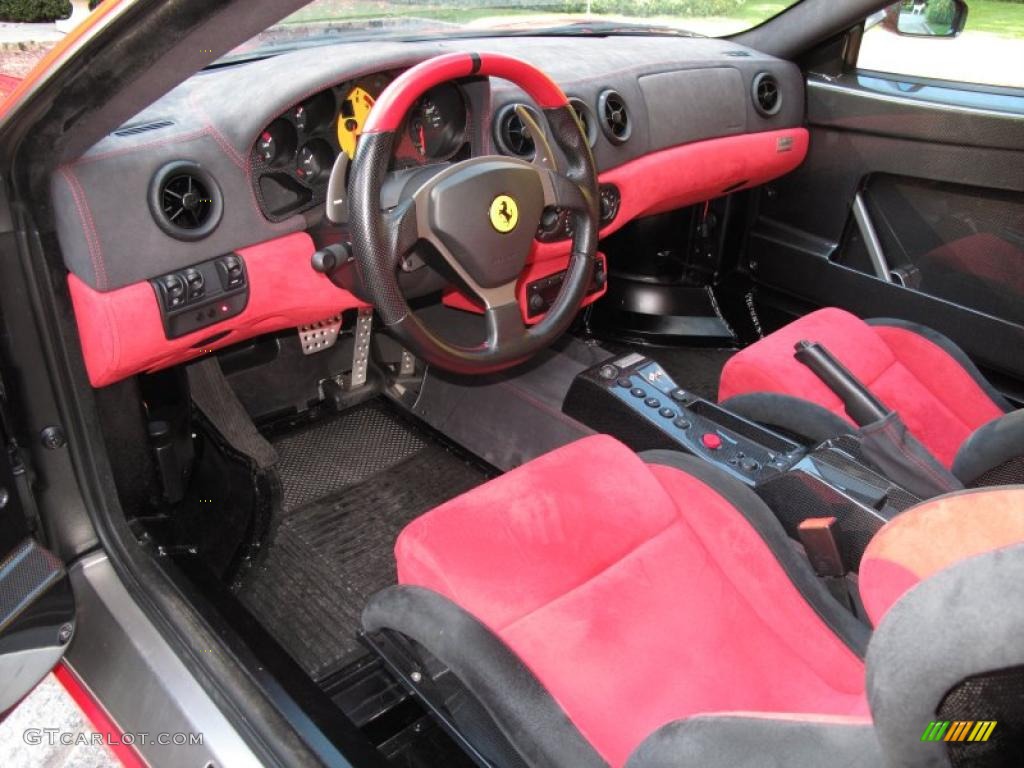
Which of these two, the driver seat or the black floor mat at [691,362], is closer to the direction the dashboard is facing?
the driver seat

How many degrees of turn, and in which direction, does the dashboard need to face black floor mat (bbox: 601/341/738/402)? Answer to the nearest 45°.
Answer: approximately 90° to its left

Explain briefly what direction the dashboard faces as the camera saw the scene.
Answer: facing the viewer and to the right of the viewer

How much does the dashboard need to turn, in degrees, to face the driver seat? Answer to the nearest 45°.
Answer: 0° — it already faces it
